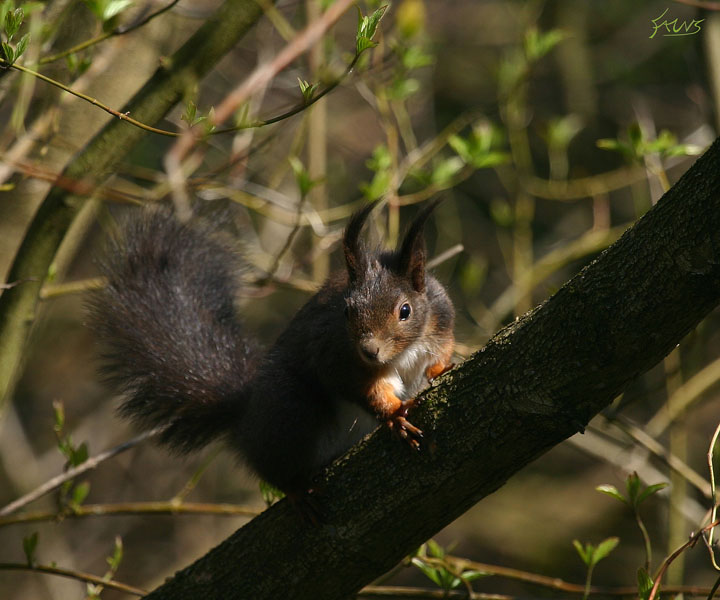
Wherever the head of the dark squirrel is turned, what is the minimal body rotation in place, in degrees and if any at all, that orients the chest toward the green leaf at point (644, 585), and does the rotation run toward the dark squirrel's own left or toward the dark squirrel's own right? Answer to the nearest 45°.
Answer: approximately 45° to the dark squirrel's own left

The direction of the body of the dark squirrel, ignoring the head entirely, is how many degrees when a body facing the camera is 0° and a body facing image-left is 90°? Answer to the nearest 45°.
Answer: approximately 315°
